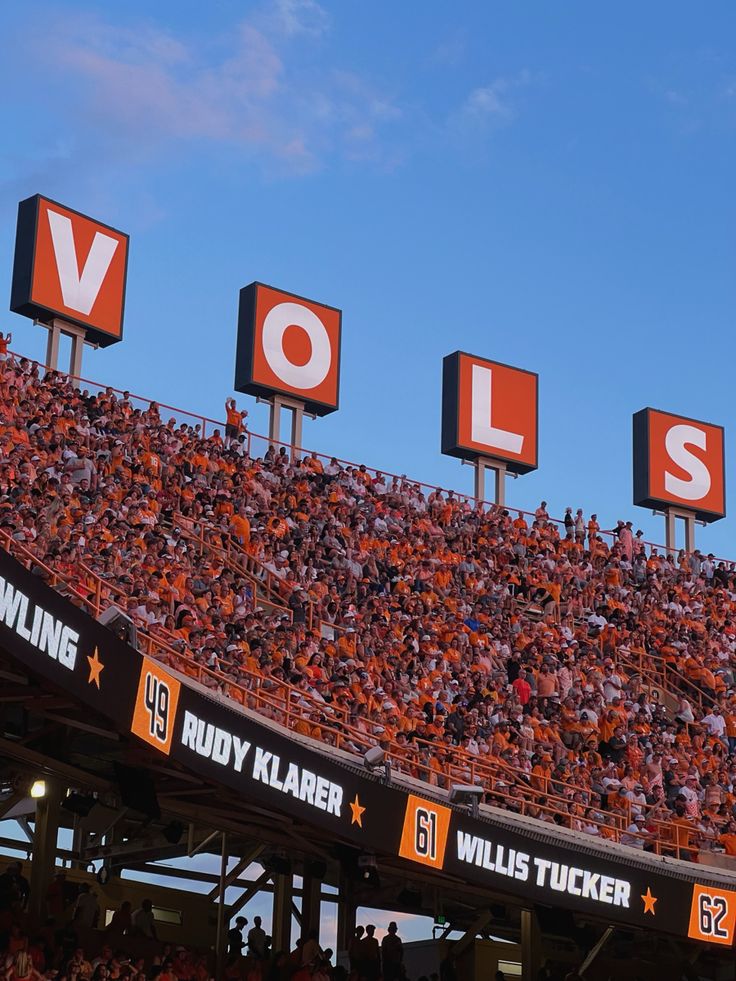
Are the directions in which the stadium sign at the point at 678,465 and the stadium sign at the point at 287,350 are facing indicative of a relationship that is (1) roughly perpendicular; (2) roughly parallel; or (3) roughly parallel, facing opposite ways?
roughly parallel

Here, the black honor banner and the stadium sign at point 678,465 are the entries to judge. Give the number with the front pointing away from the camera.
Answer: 0

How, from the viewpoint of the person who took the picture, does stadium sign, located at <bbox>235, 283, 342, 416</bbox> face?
facing the viewer and to the right of the viewer

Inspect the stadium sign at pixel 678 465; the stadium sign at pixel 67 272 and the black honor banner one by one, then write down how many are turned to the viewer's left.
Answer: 0

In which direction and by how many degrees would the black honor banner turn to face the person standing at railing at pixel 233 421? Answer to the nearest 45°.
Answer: approximately 135° to its left

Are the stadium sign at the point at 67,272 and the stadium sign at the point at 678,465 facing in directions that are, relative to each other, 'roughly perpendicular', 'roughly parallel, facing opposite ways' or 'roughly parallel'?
roughly parallel

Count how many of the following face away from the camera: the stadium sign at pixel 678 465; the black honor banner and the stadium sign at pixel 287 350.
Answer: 0

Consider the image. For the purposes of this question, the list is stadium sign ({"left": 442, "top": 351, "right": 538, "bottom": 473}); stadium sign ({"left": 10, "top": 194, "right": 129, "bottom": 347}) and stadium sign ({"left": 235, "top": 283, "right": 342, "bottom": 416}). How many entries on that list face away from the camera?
0

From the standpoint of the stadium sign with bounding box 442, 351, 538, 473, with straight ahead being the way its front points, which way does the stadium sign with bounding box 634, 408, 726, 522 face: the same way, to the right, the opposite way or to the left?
the same way

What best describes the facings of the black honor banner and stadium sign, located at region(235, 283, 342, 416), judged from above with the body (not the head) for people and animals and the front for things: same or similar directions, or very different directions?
same or similar directions

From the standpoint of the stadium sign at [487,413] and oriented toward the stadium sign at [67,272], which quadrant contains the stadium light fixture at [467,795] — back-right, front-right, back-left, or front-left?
front-left

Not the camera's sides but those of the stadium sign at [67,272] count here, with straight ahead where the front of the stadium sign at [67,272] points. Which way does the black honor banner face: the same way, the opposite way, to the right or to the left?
the same way

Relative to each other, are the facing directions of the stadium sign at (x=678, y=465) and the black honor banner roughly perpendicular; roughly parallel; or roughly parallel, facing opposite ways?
roughly parallel

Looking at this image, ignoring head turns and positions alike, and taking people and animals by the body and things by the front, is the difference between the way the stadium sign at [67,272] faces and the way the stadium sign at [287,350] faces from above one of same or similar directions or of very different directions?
same or similar directions
